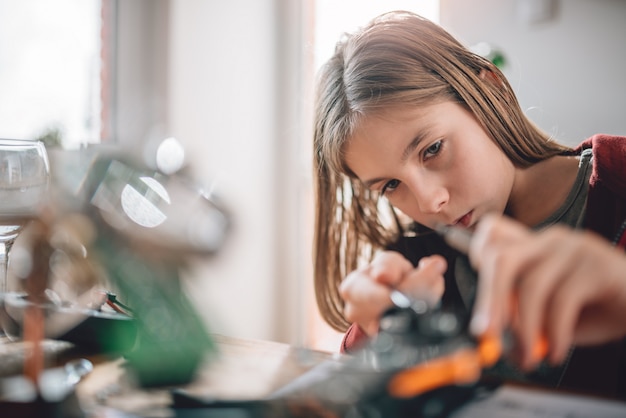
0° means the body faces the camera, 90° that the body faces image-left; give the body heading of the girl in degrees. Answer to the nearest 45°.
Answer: approximately 45°

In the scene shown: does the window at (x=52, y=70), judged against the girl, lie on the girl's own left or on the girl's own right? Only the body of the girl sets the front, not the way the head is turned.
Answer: on the girl's own right
